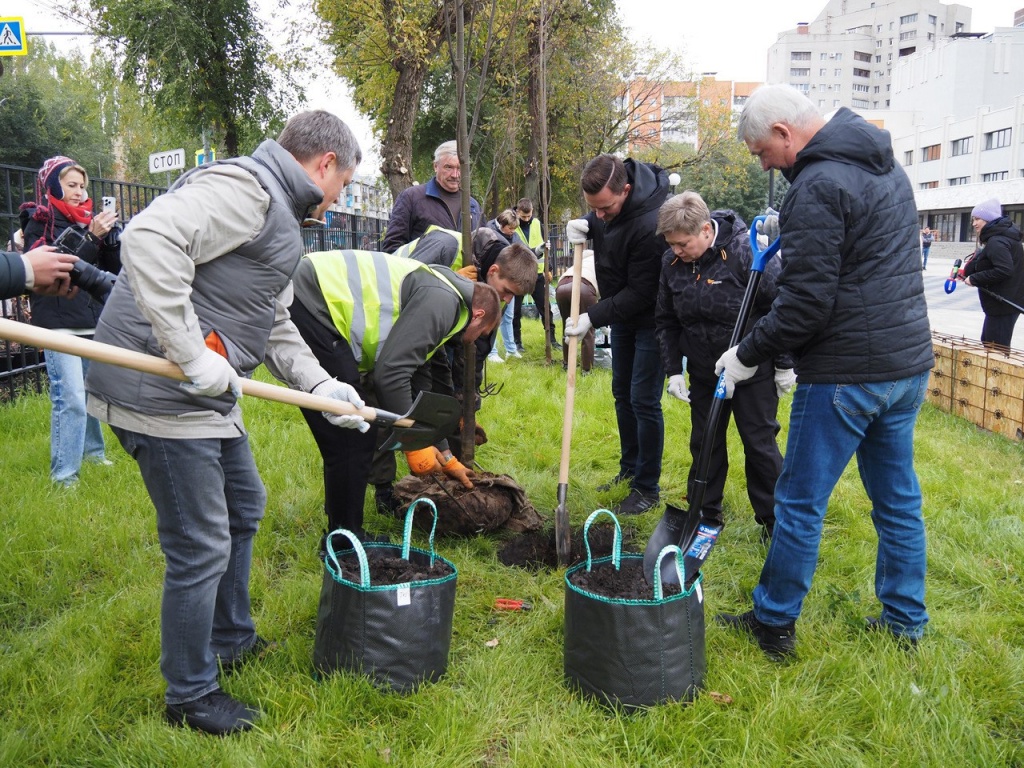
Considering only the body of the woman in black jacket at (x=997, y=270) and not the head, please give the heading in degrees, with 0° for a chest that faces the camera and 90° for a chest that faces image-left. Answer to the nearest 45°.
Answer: approximately 90°

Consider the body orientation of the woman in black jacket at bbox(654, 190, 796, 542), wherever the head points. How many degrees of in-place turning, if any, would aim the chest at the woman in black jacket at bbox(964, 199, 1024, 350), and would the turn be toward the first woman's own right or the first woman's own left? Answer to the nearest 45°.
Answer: approximately 180°

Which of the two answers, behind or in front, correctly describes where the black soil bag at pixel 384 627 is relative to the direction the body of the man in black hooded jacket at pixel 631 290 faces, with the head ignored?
in front

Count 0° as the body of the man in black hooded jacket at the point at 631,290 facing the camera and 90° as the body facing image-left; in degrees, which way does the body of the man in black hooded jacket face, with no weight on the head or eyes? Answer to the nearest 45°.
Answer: approximately 45°

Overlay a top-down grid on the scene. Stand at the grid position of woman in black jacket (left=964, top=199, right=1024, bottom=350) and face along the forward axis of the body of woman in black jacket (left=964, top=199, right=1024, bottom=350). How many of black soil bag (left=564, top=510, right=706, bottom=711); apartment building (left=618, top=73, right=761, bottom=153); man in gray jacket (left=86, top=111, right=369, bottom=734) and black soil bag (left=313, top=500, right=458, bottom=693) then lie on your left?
3

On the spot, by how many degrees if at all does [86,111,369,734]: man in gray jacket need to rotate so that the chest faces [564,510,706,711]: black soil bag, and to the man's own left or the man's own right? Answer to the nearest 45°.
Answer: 0° — they already face it

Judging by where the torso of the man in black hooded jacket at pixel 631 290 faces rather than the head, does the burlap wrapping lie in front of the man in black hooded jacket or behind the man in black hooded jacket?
in front

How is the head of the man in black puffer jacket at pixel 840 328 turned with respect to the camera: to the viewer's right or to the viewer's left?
to the viewer's left

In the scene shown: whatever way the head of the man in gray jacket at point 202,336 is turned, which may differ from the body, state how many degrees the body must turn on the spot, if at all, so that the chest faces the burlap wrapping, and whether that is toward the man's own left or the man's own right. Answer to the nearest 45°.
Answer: approximately 45° to the man's own left

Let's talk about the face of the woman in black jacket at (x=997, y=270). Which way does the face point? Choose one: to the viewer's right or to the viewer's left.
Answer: to the viewer's left

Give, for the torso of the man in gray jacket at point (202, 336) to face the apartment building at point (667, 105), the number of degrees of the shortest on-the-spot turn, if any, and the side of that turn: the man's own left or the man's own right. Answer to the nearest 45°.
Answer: approximately 45° to the man's own left

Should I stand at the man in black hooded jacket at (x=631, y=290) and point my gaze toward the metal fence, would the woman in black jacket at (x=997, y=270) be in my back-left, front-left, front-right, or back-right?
back-right

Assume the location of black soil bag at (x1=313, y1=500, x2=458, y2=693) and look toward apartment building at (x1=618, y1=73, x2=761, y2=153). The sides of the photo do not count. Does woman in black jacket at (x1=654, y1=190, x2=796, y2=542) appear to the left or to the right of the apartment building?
right
